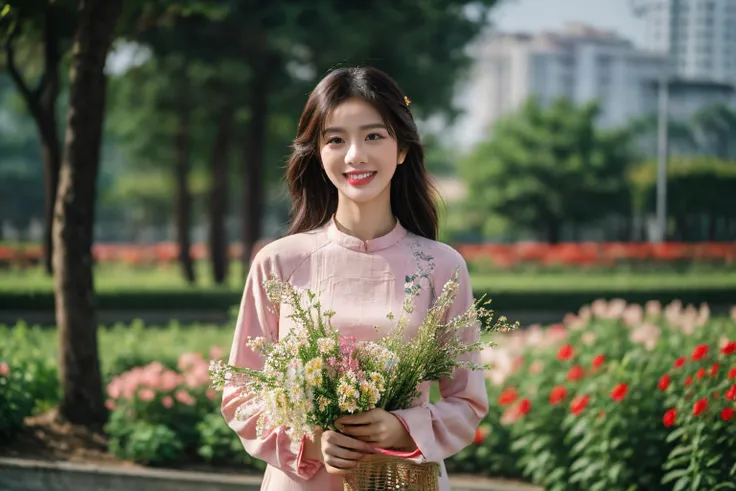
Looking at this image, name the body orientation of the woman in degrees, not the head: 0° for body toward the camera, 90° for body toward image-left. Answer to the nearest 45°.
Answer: approximately 0°

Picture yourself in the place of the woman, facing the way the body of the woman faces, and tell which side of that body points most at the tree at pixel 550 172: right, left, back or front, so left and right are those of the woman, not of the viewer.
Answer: back

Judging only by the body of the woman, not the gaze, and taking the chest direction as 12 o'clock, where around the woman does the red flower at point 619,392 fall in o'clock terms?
The red flower is roughly at 7 o'clock from the woman.

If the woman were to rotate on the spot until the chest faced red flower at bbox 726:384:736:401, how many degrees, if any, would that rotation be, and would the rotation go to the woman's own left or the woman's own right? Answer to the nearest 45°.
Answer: approximately 135° to the woman's own left

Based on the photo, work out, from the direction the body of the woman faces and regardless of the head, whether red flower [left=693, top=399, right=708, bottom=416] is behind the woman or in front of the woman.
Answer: behind

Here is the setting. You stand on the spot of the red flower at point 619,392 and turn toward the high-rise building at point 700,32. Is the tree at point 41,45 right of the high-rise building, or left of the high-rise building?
left

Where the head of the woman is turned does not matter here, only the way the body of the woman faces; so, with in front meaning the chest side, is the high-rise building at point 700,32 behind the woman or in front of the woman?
behind

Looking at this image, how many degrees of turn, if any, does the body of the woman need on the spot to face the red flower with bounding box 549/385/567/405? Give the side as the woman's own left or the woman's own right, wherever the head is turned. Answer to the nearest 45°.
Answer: approximately 180°

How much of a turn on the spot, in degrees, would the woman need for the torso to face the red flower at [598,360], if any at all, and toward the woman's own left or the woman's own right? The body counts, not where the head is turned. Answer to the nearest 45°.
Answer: approximately 135° to the woman's own left
